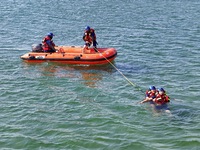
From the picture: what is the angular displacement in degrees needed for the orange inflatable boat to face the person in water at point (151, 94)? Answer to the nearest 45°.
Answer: approximately 45° to its right

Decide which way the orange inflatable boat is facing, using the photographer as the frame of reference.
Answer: facing to the right of the viewer

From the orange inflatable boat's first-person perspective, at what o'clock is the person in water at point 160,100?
The person in water is roughly at 2 o'clock from the orange inflatable boat.
